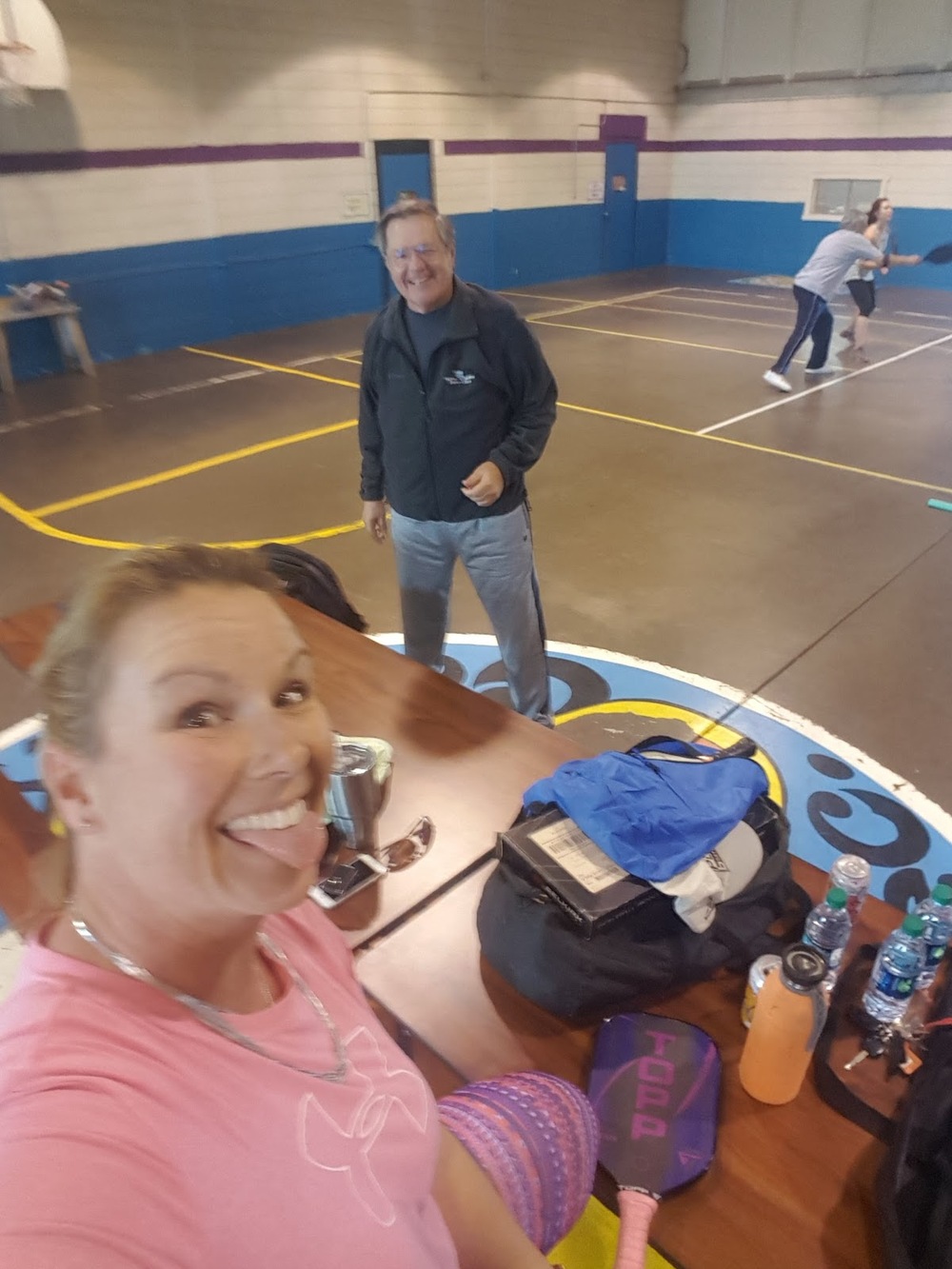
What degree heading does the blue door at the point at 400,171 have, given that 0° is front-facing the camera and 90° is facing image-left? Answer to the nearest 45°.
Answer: approximately 0°

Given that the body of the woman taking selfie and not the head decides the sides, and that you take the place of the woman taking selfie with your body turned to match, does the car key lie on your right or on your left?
on your left

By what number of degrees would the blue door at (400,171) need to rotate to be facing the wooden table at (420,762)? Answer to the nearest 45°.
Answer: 0° — it already faces it

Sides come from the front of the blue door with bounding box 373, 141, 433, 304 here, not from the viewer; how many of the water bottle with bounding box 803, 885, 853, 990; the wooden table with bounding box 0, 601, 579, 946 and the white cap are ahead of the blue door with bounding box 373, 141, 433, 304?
3

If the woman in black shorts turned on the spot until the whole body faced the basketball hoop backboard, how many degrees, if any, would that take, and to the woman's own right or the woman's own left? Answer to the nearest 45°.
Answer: approximately 135° to the woman's own right
